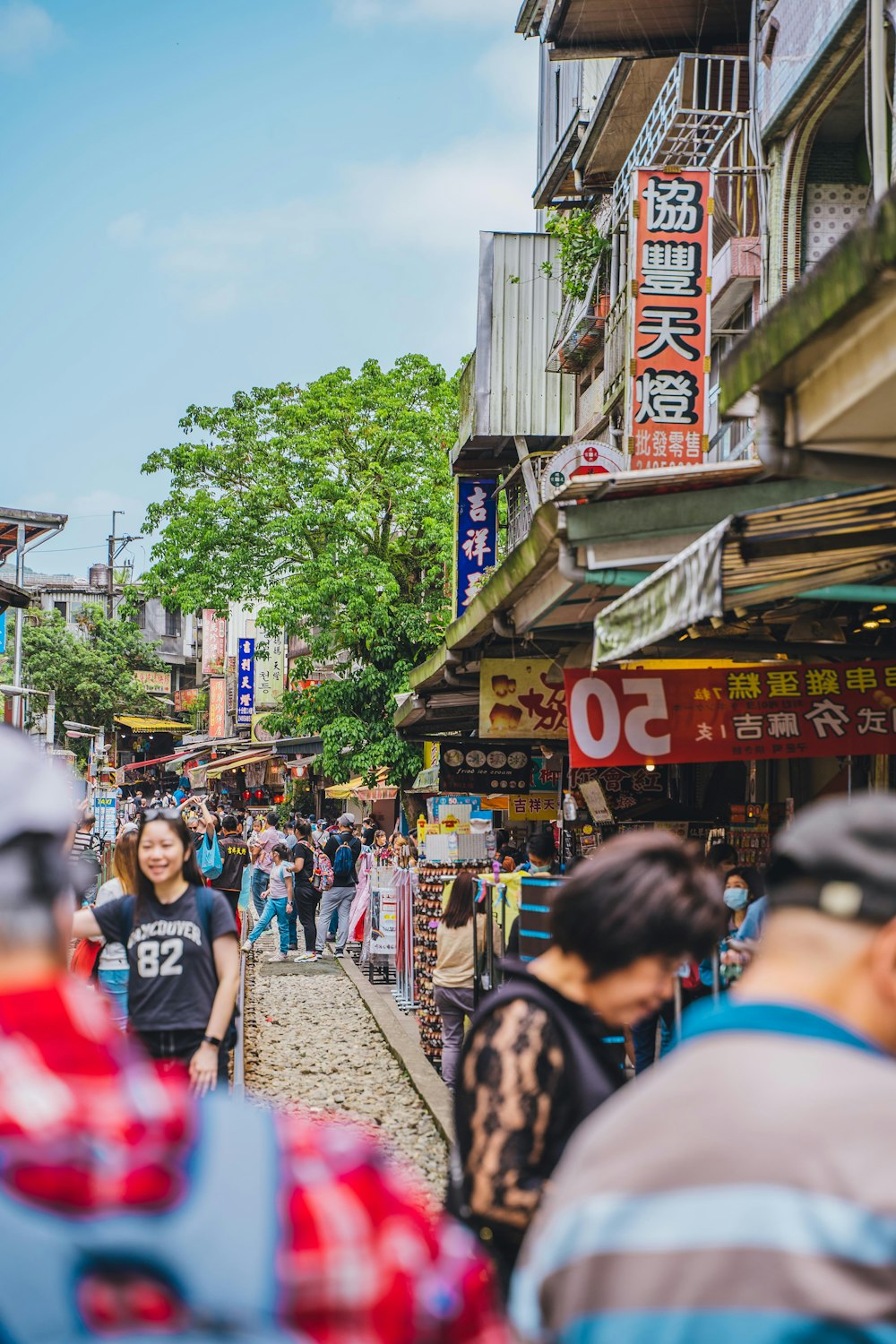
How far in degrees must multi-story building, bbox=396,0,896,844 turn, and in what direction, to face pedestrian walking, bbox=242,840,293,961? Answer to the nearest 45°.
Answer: approximately 45° to its right

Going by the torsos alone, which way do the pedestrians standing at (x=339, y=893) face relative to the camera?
away from the camera

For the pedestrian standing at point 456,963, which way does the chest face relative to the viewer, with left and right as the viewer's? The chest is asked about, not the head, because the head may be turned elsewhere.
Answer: facing away from the viewer and to the right of the viewer

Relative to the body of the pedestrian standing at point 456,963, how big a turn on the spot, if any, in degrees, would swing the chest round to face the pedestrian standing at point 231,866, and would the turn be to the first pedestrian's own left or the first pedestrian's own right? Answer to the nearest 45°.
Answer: approximately 90° to the first pedestrian's own left

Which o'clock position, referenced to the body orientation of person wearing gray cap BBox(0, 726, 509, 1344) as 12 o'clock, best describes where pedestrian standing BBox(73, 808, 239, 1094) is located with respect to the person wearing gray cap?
The pedestrian standing is roughly at 12 o'clock from the person wearing gray cap.

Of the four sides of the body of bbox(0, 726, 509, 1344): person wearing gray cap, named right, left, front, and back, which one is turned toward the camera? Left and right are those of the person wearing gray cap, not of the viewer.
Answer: back

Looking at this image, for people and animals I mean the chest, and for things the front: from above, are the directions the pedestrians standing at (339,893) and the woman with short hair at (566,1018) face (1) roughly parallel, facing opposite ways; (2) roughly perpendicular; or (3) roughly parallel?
roughly perpendicular

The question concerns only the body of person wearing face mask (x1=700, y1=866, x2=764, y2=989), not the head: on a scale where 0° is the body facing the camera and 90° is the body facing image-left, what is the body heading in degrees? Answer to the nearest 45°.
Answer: approximately 45°

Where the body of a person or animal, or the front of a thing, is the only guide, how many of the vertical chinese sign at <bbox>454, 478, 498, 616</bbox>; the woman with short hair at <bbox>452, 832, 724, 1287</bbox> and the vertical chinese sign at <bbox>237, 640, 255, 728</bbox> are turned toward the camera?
2
